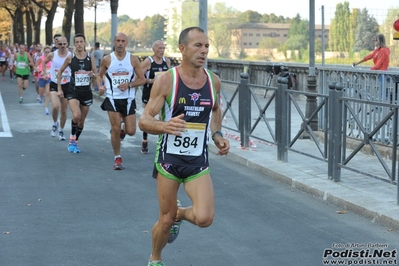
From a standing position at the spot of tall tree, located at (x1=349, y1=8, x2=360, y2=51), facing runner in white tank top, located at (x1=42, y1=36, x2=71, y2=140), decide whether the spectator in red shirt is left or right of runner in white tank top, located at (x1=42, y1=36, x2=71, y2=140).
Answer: left

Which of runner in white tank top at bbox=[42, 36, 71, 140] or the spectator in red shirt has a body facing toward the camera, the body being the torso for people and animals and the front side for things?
the runner in white tank top

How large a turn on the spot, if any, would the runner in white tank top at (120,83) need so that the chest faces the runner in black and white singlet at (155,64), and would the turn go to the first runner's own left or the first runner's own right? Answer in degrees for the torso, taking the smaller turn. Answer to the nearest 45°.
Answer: approximately 180°

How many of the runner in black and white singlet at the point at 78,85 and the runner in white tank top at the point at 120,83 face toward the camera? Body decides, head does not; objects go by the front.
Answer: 2

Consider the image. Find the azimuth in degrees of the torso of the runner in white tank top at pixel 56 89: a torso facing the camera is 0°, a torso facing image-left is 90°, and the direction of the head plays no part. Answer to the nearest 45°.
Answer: approximately 0°

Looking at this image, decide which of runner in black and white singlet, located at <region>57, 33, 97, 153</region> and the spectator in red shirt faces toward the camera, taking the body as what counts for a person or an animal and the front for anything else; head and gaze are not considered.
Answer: the runner in black and white singlet

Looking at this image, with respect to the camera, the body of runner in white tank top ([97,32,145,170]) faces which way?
toward the camera

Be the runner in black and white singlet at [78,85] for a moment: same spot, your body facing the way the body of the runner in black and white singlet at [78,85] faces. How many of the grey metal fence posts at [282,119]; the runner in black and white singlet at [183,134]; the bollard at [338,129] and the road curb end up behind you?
0

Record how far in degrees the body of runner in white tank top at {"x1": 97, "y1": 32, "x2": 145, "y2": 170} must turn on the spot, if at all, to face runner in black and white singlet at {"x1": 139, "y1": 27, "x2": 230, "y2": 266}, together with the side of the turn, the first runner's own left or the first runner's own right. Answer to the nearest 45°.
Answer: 0° — they already face them

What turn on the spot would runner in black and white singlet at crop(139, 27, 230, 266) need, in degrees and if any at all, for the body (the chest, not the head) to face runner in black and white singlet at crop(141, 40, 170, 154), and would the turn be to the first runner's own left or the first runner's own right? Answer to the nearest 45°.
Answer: approximately 135° to the first runner's own left

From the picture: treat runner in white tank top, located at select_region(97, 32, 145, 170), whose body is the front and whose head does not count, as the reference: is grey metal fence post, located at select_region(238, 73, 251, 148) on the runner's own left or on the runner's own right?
on the runner's own left

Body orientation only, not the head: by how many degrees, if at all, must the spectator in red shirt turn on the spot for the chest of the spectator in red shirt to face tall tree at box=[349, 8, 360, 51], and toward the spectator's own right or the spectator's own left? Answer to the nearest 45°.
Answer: approximately 90° to the spectator's own right

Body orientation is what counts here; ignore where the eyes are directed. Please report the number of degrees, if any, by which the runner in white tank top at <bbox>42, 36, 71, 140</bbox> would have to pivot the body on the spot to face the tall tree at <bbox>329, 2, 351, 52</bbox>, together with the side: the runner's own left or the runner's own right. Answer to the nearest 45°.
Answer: approximately 90° to the runner's own left

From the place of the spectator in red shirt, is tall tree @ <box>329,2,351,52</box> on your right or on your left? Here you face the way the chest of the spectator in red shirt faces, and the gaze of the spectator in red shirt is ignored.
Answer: on your right

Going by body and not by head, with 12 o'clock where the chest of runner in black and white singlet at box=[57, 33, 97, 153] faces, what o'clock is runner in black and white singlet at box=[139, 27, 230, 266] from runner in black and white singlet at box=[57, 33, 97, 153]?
runner in black and white singlet at box=[139, 27, 230, 266] is roughly at 12 o'clock from runner in black and white singlet at box=[57, 33, 97, 153].

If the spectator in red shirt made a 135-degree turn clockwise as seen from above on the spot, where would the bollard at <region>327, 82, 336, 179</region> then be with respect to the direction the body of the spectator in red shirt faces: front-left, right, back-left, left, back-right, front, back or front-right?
back-right

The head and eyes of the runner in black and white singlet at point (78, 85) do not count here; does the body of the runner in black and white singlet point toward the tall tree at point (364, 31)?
no

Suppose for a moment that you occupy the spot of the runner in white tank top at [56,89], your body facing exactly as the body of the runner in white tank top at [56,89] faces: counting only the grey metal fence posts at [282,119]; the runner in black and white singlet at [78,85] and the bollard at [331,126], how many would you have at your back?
0

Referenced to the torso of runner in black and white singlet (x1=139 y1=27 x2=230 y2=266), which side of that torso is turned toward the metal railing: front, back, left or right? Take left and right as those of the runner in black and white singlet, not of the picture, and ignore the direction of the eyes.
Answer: left

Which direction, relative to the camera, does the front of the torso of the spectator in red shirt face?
to the viewer's left
